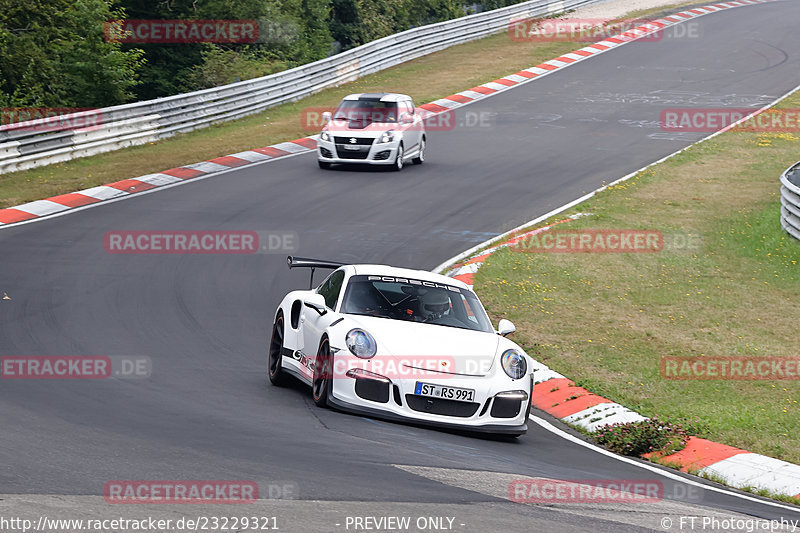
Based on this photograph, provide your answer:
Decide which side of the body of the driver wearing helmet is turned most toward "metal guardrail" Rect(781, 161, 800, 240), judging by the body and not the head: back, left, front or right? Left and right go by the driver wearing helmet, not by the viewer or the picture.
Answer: left

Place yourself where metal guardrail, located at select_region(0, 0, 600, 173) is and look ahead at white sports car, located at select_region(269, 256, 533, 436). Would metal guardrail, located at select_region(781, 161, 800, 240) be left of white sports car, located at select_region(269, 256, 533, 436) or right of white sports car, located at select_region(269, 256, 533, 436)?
left

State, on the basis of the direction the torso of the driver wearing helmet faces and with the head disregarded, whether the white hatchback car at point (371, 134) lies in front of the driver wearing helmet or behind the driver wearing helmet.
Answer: behind

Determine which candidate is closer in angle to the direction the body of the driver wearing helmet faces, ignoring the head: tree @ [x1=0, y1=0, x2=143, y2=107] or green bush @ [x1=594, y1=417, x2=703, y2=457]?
the green bush

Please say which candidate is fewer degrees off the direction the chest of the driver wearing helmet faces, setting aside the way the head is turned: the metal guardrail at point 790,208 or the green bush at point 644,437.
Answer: the green bush

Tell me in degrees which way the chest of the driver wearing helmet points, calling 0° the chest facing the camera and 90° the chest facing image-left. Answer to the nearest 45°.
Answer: approximately 315°

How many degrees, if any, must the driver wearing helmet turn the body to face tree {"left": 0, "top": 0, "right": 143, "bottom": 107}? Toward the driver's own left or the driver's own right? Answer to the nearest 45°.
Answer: approximately 180°

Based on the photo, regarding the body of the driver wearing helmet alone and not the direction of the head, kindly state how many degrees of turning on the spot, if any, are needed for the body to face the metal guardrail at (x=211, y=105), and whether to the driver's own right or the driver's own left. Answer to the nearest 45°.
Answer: approximately 135° to the driver's own left

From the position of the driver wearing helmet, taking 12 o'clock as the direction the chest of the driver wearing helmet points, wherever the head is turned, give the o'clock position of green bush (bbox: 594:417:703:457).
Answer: The green bush is roughly at 11 o'clock from the driver wearing helmet.
